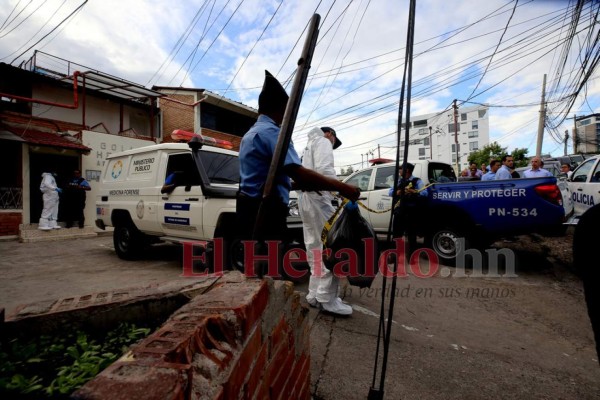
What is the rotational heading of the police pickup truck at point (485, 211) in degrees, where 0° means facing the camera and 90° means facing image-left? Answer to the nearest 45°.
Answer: approximately 90°

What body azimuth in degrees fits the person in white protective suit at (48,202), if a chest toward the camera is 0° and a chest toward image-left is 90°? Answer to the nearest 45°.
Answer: approximately 315°

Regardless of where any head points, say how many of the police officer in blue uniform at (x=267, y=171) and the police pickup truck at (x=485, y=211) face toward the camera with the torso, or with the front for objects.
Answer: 0

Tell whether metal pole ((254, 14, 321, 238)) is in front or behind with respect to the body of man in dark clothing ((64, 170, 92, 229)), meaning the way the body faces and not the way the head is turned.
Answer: in front

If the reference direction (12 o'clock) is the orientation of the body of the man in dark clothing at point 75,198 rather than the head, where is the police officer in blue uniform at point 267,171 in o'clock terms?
The police officer in blue uniform is roughly at 12 o'clock from the man in dark clothing.

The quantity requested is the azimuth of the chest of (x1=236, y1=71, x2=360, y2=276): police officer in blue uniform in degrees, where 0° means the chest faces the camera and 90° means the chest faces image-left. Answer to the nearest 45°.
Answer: approximately 225°

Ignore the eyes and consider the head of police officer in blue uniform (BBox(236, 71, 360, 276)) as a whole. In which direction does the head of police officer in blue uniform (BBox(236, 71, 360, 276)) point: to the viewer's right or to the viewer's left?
to the viewer's right

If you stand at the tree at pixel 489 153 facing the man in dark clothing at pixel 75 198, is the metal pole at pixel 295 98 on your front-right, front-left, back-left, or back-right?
front-left

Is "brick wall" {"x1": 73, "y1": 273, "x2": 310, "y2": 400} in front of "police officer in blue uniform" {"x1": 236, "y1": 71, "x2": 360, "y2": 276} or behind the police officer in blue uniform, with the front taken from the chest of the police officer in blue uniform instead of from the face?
behind

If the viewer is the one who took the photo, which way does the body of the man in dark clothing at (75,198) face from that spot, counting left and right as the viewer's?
facing the viewer
